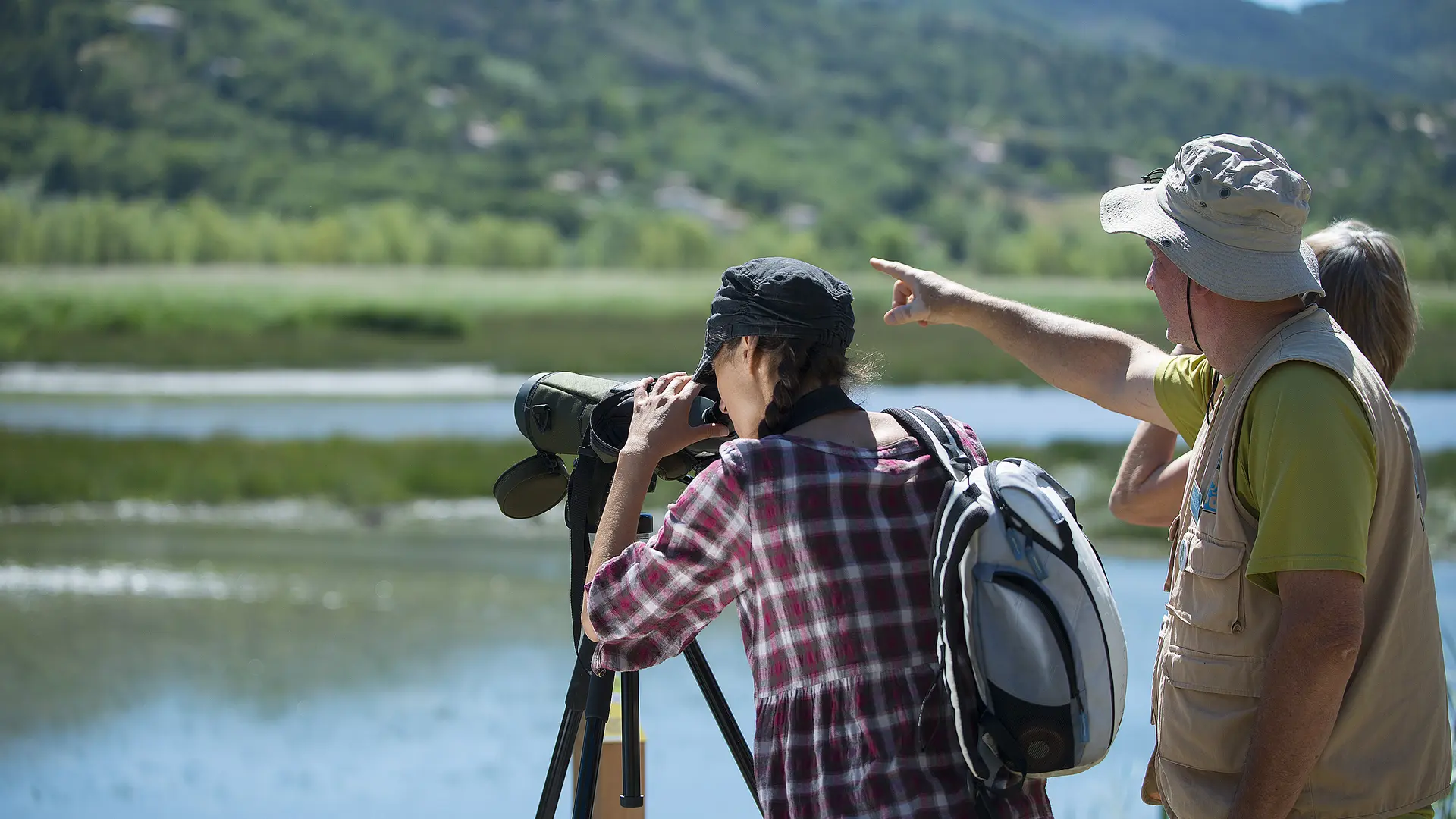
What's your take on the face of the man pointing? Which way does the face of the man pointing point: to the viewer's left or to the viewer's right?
to the viewer's left

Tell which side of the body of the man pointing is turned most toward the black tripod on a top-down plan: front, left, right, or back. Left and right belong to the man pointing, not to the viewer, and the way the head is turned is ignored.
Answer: front

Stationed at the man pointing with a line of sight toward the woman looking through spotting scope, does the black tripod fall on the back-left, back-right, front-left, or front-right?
front-right

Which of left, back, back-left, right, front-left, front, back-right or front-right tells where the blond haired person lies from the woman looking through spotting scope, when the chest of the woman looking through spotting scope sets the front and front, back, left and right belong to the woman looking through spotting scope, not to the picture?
right

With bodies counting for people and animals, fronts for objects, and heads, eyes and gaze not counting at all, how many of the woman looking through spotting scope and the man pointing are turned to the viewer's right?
0

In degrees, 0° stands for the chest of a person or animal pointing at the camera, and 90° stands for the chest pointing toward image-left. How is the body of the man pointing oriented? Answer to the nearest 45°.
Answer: approximately 90°
